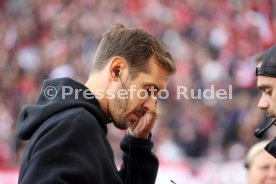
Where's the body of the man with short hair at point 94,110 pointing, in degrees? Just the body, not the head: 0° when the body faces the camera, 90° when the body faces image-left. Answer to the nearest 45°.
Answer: approximately 270°

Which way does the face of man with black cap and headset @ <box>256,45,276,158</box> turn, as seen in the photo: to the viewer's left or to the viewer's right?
to the viewer's left

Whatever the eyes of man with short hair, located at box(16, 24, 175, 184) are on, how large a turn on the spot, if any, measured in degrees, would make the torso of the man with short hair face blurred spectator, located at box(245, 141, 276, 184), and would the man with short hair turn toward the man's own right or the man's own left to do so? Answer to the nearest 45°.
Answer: approximately 45° to the man's own left
